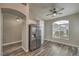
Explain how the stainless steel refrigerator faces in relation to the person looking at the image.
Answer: facing the viewer and to the right of the viewer
